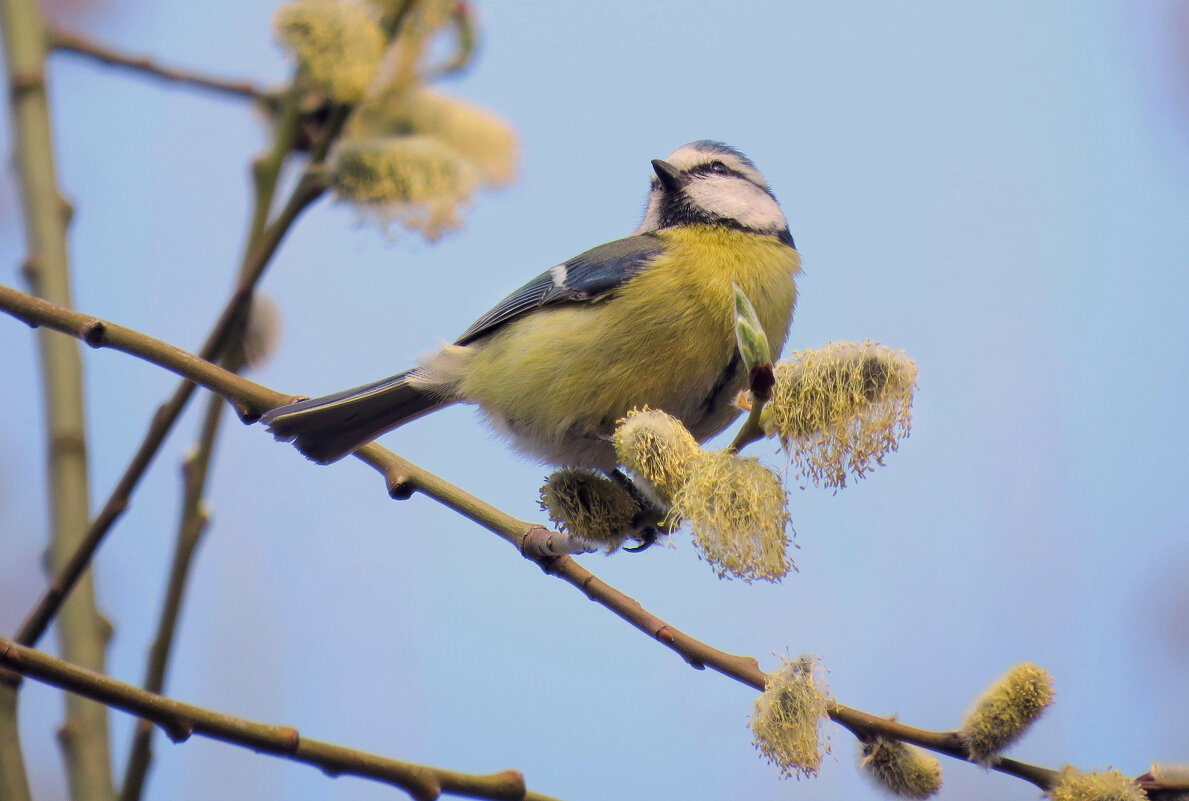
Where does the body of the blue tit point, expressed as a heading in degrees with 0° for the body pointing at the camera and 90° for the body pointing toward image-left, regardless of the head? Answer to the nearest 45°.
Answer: approximately 270°

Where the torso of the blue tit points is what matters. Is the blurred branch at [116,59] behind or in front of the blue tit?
behind
